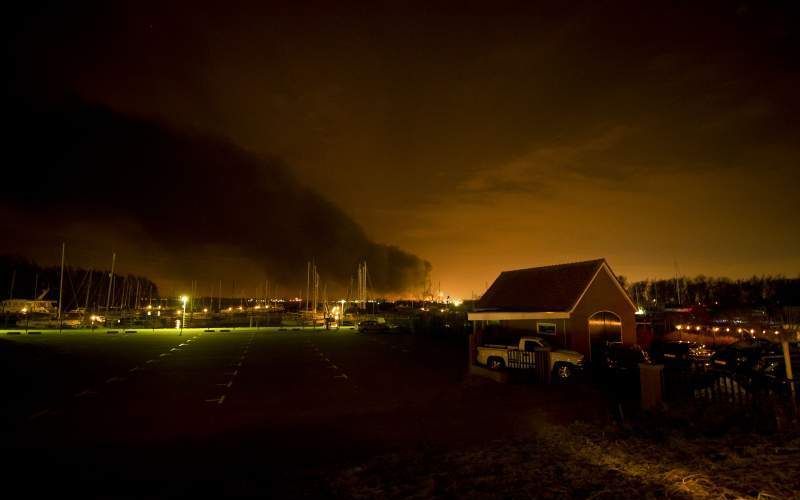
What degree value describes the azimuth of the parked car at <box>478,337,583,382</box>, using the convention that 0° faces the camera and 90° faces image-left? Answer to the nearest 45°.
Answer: approximately 315°

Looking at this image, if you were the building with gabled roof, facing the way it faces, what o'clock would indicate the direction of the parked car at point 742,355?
The parked car is roughly at 11 o'clock from the building with gabled roof.

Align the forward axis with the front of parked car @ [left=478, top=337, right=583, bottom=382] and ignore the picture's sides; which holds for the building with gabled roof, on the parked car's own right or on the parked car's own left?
on the parked car's own left

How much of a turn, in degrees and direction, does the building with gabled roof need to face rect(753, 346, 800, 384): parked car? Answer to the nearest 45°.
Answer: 0° — it already faces it

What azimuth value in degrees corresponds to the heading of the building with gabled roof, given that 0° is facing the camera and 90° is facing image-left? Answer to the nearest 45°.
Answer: approximately 315°

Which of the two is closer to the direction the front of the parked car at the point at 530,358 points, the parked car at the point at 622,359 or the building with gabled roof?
the parked car

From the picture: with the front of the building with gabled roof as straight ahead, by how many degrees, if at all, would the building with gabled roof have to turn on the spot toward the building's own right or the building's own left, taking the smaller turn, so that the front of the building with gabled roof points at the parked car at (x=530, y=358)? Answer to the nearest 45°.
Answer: approximately 45° to the building's own right

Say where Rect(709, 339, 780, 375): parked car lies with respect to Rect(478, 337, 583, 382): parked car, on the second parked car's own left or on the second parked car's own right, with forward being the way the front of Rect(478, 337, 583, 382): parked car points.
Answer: on the second parked car's own left
